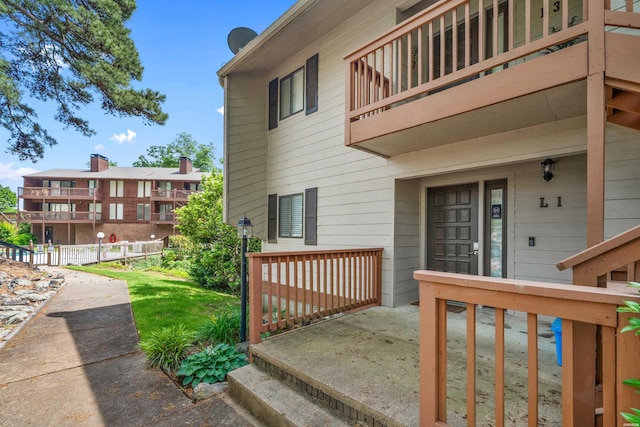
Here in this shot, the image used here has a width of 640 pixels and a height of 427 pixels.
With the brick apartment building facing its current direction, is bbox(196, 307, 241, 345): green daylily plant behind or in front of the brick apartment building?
in front

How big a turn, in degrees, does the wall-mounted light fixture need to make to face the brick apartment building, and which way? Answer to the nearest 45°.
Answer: approximately 90° to its right

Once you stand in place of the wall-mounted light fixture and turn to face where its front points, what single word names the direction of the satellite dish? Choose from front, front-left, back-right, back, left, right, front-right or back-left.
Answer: right

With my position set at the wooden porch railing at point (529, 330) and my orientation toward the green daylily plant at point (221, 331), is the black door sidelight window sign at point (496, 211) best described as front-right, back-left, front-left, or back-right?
front-right

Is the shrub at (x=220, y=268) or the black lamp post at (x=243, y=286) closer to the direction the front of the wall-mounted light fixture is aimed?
the black lamp post

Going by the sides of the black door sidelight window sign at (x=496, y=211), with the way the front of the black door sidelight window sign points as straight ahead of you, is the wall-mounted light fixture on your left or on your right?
on your left

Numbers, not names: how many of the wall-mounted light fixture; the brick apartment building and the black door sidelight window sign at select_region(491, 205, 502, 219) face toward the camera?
3

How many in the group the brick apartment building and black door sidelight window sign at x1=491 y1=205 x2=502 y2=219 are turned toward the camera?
2

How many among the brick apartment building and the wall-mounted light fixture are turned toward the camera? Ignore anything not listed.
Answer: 2

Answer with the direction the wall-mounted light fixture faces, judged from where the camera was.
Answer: facing the viewer

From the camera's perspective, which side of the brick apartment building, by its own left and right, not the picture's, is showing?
front

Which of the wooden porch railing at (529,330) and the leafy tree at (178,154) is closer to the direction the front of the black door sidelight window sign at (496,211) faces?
the wooden porch railing
